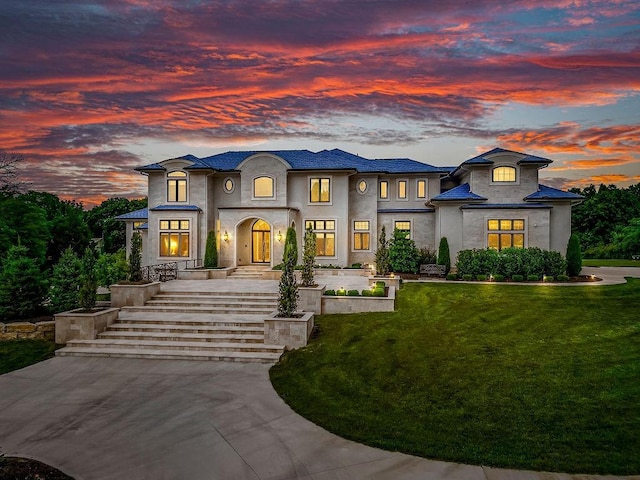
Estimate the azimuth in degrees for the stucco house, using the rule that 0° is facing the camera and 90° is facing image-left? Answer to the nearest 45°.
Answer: approximately 0°

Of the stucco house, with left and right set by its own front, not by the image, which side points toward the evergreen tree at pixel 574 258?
left

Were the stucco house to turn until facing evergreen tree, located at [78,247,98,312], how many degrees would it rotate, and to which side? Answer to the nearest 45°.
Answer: approximately 45° to its right

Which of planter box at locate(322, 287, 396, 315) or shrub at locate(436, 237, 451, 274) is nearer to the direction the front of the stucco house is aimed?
the planter box
